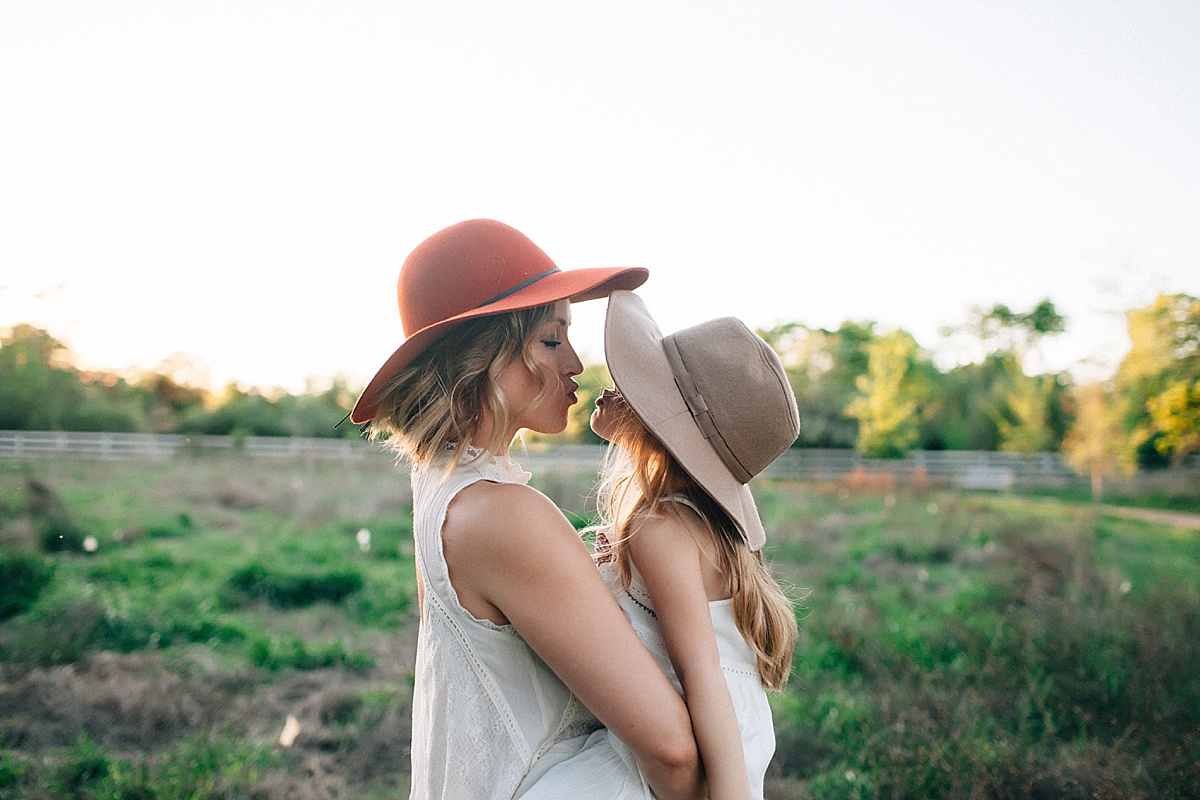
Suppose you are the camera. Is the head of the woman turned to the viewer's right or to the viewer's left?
to the viewer's right

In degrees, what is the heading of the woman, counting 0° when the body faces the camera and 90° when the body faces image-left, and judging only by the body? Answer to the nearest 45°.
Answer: approximately 270°

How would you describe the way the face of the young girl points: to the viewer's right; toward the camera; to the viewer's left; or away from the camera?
to the viewer's left

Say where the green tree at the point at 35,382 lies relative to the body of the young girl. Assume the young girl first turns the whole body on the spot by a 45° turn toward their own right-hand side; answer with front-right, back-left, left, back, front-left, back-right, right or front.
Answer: front

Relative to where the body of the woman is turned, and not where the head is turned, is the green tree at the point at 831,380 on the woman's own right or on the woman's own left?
on the woman's own left

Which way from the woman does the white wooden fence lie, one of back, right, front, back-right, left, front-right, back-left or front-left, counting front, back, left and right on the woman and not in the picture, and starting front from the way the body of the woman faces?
left

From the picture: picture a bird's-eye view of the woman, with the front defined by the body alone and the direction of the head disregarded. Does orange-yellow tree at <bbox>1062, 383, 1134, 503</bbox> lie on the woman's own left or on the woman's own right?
on the woman's own left

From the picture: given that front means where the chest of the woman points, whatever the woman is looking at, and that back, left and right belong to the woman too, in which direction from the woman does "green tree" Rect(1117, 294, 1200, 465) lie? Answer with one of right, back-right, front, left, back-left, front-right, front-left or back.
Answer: front-left

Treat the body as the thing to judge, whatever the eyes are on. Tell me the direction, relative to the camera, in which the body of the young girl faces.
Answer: to the viewer's left
